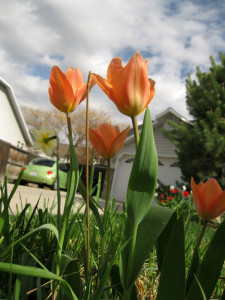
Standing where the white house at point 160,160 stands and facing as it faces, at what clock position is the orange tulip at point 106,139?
The orange tulip is roughly at 12 o'clock from the white house.

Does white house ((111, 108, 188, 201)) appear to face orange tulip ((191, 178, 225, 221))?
yes

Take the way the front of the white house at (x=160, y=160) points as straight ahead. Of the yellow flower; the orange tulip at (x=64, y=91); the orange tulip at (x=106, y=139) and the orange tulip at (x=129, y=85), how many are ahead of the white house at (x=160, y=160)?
4

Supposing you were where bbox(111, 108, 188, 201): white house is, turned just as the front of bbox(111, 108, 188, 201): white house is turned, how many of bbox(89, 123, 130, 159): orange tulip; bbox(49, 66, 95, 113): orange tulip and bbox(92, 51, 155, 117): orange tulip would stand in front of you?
3

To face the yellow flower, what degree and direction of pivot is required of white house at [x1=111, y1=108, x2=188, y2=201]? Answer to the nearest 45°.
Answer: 0° — it already faces it

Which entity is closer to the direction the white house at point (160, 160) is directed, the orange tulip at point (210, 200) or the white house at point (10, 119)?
the orange tulip

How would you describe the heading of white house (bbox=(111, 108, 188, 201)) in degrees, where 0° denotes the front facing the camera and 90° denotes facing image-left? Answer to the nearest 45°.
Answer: approximately 0°

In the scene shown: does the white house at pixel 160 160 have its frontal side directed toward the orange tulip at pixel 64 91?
yes

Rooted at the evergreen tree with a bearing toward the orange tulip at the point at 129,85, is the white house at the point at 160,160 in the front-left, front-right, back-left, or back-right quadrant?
back-right

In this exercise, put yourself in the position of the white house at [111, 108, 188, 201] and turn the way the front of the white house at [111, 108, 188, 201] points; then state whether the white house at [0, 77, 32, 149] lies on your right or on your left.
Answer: on your right

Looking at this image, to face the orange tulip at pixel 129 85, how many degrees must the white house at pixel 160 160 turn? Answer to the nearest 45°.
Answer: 0° — it already faces it
